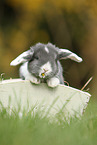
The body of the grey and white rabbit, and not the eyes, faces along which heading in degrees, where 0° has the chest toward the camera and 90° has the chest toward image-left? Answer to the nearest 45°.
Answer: approximately 0°
